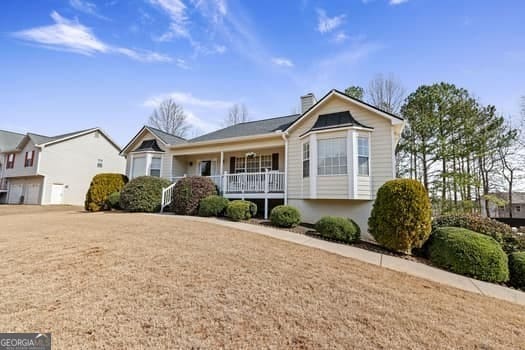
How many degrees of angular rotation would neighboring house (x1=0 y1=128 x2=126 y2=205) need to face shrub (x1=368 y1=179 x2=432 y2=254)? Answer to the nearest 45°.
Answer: approximately 45° to its left

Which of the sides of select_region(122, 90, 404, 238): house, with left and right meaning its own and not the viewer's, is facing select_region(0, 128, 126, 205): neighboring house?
right

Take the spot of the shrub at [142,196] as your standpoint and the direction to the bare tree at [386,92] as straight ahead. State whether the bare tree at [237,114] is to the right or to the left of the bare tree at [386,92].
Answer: left

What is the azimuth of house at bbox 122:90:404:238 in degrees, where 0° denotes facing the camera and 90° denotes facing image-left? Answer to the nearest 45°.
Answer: approximately 45°

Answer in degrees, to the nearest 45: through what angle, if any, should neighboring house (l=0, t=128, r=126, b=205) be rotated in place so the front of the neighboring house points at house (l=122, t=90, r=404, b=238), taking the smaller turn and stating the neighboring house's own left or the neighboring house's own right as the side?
approximately 45° to the neighboring house's own left

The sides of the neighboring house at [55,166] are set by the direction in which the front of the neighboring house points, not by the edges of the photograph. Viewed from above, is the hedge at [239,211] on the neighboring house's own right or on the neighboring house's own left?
on the neighboring house's own left

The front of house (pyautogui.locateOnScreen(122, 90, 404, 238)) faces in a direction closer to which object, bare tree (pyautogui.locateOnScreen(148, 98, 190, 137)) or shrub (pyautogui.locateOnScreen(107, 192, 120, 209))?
the shrub

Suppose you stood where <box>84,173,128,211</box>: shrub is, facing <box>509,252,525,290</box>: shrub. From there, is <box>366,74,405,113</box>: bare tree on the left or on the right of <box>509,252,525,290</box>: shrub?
left

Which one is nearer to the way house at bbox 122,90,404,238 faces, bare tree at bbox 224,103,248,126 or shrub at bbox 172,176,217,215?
the shrub

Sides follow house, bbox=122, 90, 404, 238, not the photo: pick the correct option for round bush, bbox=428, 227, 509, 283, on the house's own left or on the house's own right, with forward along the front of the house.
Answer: on the house's own left

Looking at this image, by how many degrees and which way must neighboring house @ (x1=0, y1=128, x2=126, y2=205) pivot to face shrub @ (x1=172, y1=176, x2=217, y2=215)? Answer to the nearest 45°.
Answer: approximately 45° to its left

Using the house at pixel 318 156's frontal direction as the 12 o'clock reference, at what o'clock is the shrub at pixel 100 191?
The shrub is roughly at 2 o'clock from the house.

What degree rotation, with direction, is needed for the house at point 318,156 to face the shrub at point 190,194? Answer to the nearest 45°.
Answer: approximately 45° to its right

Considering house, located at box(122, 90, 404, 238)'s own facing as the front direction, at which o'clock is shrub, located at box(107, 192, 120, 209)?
The shrub is roughly at 2 o'clock from the house.
